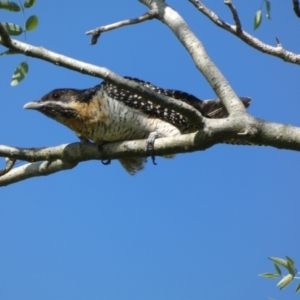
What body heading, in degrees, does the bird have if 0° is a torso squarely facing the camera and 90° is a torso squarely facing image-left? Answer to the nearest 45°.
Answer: approximately 90°
